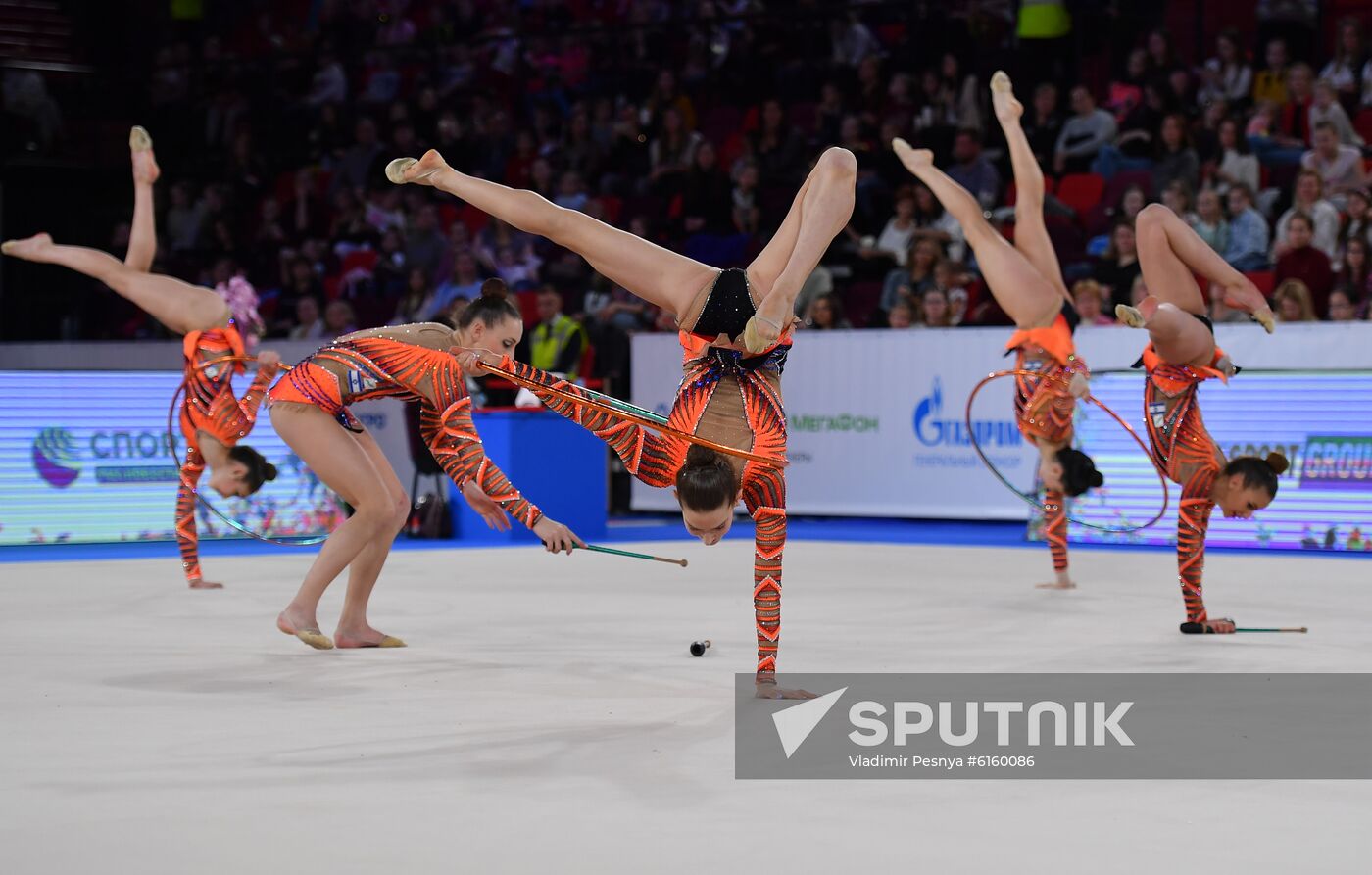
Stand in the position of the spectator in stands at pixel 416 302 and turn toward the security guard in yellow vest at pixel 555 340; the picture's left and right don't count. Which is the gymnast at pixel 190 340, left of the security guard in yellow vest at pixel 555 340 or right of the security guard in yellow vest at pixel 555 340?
right

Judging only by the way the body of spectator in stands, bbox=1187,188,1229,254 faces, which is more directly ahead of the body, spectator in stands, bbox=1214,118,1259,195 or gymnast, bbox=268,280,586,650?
the gymnast

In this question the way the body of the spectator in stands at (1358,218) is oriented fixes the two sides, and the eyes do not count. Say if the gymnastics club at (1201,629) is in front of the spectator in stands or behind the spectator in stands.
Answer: in front

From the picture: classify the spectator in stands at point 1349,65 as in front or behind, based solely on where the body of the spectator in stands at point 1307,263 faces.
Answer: behind

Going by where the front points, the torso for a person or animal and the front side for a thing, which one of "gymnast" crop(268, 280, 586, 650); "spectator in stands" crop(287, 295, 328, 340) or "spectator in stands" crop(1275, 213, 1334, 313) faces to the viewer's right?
the gymnast

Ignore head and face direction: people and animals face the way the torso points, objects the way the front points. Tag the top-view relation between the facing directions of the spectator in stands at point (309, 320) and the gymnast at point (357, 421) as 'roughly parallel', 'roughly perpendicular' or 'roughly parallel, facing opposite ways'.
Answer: roughly perpendicular

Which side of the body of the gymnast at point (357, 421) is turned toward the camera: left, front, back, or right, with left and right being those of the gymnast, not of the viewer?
right

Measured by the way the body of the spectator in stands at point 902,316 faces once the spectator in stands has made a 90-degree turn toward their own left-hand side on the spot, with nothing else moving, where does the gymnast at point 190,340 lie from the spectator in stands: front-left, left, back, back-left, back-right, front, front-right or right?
back-right

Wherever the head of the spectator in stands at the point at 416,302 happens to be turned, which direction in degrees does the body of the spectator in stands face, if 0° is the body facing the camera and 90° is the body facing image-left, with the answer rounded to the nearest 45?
approximately 0°
